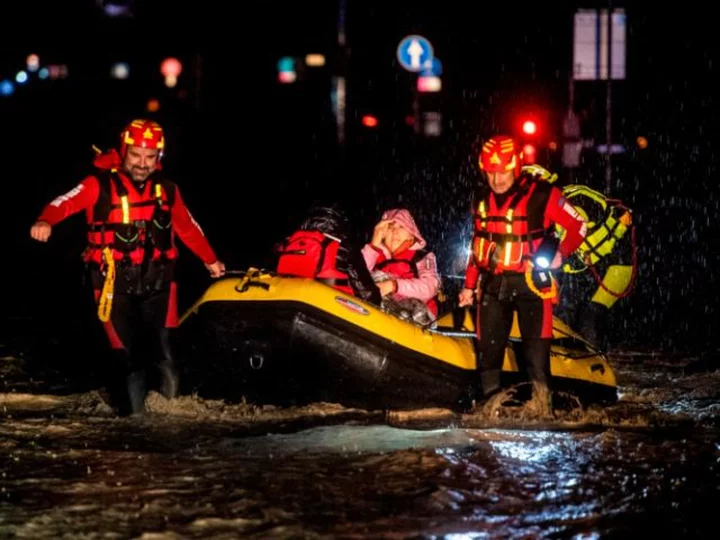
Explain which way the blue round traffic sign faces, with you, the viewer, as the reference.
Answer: facing the viewer

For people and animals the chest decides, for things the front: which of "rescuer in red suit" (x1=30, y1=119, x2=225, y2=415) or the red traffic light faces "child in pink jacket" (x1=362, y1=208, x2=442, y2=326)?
the red traffic light

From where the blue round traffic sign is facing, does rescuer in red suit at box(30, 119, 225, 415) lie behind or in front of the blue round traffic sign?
in front

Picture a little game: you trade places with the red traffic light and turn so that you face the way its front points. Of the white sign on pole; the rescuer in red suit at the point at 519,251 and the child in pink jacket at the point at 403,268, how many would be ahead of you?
2

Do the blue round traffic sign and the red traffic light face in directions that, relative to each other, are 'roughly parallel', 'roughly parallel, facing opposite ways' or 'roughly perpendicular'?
roughly parallel

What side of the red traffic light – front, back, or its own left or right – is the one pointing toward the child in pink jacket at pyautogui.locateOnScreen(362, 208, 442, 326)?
front

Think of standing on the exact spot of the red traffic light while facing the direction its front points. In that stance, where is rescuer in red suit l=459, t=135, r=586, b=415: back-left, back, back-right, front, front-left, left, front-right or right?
front

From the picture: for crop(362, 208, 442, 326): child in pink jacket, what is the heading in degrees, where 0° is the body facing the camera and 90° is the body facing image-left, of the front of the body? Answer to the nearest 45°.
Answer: approximately 45°

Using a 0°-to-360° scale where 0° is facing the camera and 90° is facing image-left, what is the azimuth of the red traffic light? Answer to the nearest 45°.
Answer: approximately 0°

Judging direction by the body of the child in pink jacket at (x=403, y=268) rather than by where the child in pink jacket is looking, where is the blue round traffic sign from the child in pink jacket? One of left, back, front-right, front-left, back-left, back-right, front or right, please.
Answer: back-right

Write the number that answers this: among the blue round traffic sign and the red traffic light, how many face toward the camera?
2

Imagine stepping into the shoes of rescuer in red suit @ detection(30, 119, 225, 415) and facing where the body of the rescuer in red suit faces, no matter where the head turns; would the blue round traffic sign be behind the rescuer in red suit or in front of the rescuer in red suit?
behind

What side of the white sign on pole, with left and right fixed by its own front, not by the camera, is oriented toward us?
front

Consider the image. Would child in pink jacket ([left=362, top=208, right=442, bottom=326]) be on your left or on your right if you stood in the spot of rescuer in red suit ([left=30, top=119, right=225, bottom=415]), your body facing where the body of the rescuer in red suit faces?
on your left

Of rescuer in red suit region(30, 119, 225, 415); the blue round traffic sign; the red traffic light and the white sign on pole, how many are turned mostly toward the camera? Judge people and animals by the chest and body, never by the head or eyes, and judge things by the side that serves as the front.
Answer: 4
